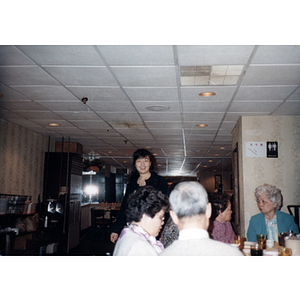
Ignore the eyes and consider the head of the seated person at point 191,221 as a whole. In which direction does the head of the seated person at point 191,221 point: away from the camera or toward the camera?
away from the camera

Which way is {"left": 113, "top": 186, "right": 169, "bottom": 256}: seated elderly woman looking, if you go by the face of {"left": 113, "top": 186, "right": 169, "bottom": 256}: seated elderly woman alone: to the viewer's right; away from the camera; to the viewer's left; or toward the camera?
to the viewer's right

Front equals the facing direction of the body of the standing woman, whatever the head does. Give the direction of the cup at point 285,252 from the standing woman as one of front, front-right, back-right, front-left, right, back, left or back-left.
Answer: front-left

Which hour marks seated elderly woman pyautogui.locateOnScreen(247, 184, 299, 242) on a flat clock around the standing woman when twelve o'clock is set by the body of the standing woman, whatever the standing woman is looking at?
The seated elderly woman is roughly at 9 o'clock from the standing woman.

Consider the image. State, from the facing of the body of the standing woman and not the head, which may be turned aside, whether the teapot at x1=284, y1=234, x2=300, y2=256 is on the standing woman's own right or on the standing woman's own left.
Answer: on the standing woman's own left

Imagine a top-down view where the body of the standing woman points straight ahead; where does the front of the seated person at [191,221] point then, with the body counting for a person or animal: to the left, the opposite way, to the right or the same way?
the opposite way

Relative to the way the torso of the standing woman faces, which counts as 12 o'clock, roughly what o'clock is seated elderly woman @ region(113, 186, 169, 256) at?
The seated elderly woman is roughly at 12 o'clock from the standing woman.

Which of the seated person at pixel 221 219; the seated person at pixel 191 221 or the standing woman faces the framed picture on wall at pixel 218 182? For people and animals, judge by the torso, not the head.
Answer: the seated person at pixel 191 221

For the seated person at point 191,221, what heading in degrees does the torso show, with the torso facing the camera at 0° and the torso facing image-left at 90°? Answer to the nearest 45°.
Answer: approximately 180°

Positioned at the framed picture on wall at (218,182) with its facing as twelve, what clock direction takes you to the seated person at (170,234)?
The seated person is roughly at 12 o'clock from the framed picture on wall.
